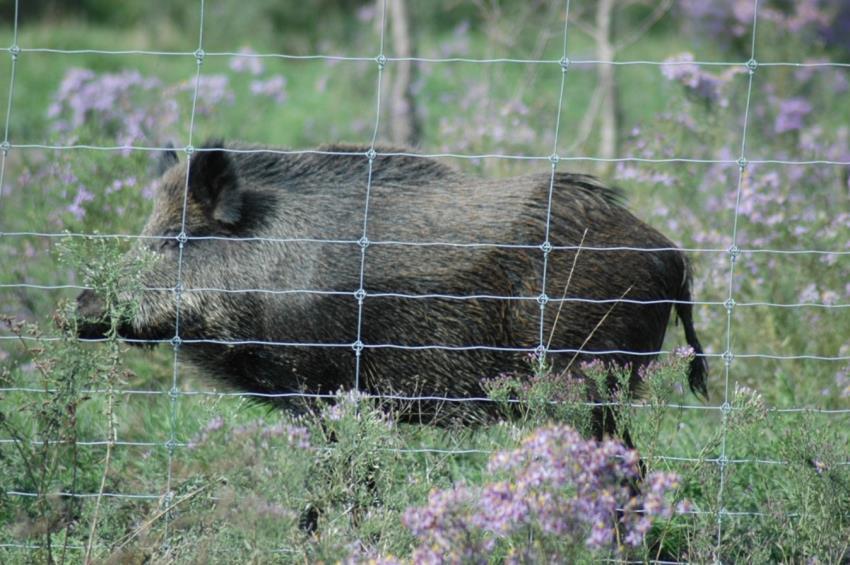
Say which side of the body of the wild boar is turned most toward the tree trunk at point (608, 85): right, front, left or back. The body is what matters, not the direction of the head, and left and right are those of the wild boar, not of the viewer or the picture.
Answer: right

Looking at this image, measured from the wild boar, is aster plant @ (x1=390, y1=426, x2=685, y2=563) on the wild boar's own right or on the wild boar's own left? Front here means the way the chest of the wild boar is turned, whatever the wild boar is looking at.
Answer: on the wild boar's own left

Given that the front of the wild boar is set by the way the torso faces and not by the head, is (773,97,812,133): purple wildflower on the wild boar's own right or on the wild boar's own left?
on the wild boar's own right

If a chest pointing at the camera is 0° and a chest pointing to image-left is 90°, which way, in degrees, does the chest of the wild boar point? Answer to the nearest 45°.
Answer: approximately 90°

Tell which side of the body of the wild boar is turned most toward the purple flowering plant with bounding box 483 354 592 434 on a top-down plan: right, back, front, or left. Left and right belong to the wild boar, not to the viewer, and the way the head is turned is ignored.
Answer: left
